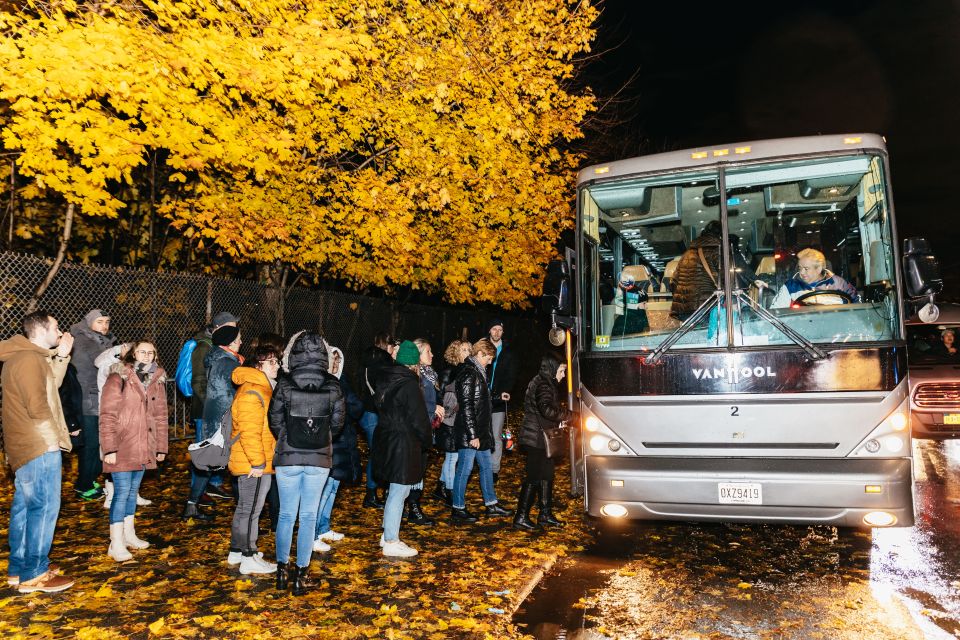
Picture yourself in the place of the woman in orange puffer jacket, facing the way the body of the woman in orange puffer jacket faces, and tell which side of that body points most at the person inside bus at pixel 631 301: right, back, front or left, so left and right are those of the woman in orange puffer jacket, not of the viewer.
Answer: front

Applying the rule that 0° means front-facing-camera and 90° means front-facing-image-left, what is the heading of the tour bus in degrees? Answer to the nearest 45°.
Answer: approximately 0°

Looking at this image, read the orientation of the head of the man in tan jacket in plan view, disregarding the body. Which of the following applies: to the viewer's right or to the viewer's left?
to the viewer's right

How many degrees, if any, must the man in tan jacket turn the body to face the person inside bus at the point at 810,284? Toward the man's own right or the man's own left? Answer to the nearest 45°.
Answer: approximately 45° to the man's own right

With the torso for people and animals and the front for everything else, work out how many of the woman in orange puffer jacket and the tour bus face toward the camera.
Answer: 1

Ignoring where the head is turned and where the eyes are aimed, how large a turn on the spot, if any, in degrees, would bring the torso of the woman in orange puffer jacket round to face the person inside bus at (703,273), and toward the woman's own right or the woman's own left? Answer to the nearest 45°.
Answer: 0° — they already face them

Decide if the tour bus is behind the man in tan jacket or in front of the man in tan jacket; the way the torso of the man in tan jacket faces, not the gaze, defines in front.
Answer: in front

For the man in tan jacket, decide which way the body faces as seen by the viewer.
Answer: to the viewer's right

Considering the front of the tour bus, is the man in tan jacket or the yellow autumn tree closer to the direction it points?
the man in tan jacket
